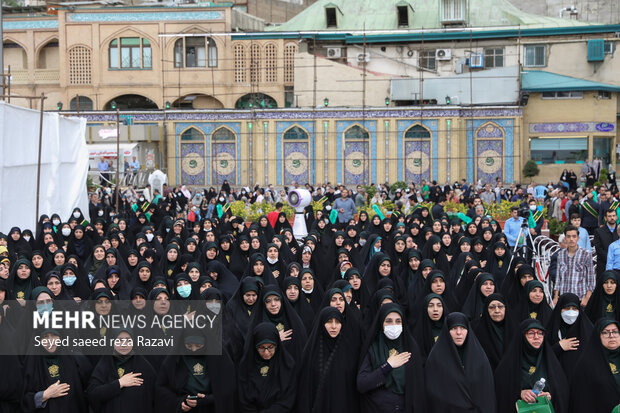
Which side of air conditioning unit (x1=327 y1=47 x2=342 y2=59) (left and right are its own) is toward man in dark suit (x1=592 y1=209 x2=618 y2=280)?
front

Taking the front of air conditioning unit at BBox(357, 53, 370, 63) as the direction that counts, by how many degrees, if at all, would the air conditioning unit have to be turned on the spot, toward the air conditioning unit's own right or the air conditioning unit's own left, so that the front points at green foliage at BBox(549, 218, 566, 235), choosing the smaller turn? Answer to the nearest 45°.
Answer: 0° — it already faces it

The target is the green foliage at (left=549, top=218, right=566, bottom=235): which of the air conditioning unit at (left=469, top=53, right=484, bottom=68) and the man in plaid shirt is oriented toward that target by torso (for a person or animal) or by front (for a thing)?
the air conditioning unit

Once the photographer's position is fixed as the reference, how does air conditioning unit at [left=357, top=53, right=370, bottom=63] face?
facing the viewer

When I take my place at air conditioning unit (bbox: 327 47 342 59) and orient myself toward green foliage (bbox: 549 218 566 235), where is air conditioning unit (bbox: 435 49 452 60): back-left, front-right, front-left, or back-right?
front-left

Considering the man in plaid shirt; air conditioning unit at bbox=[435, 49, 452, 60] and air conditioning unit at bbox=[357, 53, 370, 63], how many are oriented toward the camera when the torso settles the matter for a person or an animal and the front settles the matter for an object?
3

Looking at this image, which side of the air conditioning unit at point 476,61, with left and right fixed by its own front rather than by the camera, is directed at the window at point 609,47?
left

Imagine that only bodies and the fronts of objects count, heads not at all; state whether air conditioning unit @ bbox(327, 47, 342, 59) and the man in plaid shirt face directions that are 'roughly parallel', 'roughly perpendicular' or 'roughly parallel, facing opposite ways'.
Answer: roughly parallel

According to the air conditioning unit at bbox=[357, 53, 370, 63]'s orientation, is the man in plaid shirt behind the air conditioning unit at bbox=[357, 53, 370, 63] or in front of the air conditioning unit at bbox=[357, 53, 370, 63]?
in front

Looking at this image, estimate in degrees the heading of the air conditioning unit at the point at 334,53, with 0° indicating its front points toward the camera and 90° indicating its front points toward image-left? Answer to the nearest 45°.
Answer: approximately 0°

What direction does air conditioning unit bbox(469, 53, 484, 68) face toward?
toward the camera

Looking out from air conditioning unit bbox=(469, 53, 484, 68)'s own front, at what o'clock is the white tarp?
The white tarp is roughly at 1 o'clock from the air conditioning unit.

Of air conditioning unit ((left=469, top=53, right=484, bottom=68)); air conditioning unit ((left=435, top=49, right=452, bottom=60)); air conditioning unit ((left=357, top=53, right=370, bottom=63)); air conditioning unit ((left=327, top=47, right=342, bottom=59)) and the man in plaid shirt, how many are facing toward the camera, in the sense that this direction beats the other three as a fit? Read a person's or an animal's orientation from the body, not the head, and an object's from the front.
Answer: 5

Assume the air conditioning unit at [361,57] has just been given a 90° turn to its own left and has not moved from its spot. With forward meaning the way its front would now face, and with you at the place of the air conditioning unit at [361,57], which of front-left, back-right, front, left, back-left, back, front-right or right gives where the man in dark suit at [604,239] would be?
right

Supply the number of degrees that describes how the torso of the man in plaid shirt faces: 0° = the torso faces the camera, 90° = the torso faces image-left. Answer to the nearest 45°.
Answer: approximately 0°

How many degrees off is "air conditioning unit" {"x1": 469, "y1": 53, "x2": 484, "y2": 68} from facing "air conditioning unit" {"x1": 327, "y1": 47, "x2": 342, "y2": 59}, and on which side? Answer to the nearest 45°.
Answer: approximately 90° to its right

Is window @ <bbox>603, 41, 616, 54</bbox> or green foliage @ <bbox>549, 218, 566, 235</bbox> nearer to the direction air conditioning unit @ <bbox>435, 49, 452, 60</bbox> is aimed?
the green foliage

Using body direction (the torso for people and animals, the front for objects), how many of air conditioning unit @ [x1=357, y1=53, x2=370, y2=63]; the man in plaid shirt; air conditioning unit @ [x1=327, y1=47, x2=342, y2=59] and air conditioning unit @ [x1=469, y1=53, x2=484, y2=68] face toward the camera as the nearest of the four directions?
4
